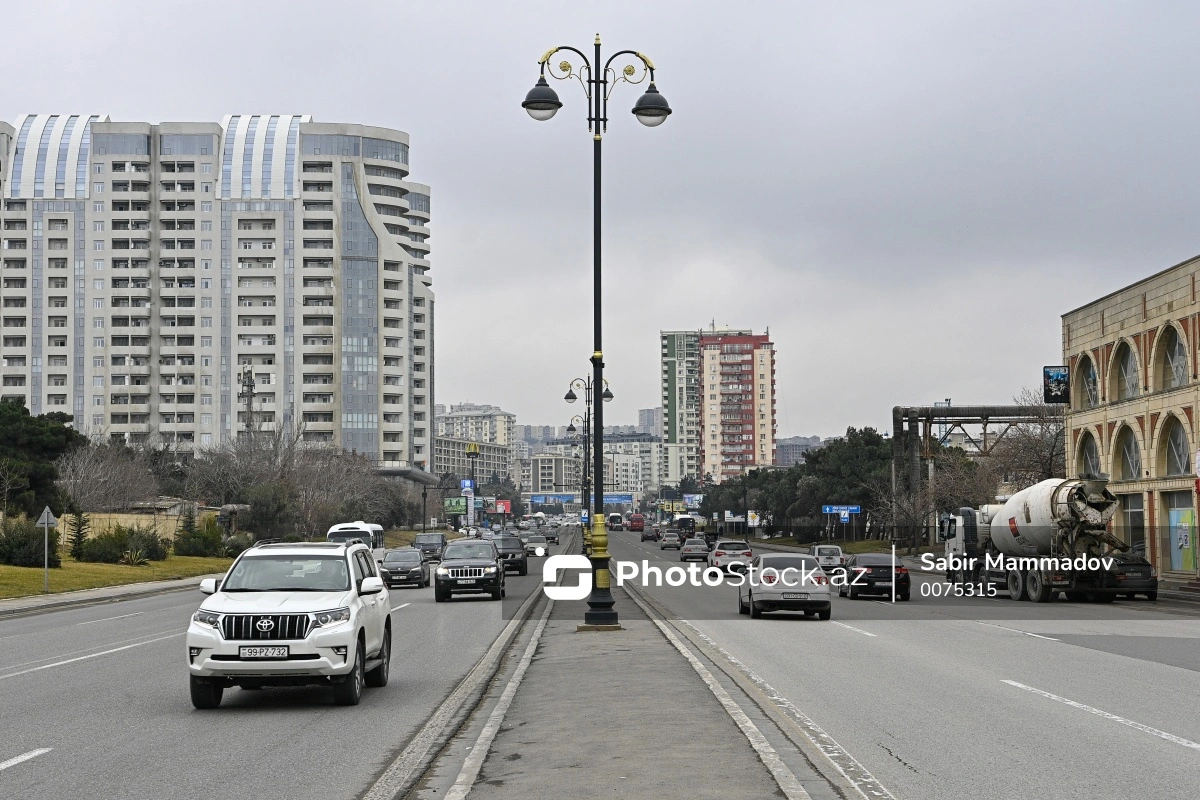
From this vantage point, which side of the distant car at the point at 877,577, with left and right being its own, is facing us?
back

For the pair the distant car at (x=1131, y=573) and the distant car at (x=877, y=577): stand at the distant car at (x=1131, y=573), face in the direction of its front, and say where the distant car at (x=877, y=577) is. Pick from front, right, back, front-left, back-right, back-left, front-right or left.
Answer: left

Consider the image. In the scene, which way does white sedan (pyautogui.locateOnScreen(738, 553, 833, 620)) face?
away from the camera

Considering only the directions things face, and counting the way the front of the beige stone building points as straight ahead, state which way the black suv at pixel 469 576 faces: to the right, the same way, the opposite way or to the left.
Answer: to the left

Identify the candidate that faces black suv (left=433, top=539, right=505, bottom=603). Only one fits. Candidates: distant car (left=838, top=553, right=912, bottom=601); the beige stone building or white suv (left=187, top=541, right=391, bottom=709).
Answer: the beige stone building

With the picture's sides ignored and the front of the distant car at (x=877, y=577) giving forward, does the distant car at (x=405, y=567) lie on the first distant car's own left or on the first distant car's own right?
on the first distant car's own left

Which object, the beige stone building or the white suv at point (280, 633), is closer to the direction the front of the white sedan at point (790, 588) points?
the beige stone building

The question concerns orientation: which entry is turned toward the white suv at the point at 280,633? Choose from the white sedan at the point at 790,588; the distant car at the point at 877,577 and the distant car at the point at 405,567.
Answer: the distant car at the point at 405,567

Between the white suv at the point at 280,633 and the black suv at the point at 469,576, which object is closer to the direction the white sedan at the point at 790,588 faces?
the black suv

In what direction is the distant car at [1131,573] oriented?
away from the camera

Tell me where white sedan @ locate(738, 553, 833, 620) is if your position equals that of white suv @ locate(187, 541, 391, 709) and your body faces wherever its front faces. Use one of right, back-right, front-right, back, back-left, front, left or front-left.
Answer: back-left

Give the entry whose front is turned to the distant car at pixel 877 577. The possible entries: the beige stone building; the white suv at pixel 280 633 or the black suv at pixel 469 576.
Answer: the beige stone building

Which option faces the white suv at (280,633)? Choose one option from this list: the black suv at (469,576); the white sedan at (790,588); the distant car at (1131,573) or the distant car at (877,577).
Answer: the black suv

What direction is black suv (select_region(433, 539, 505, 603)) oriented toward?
toward the camera
